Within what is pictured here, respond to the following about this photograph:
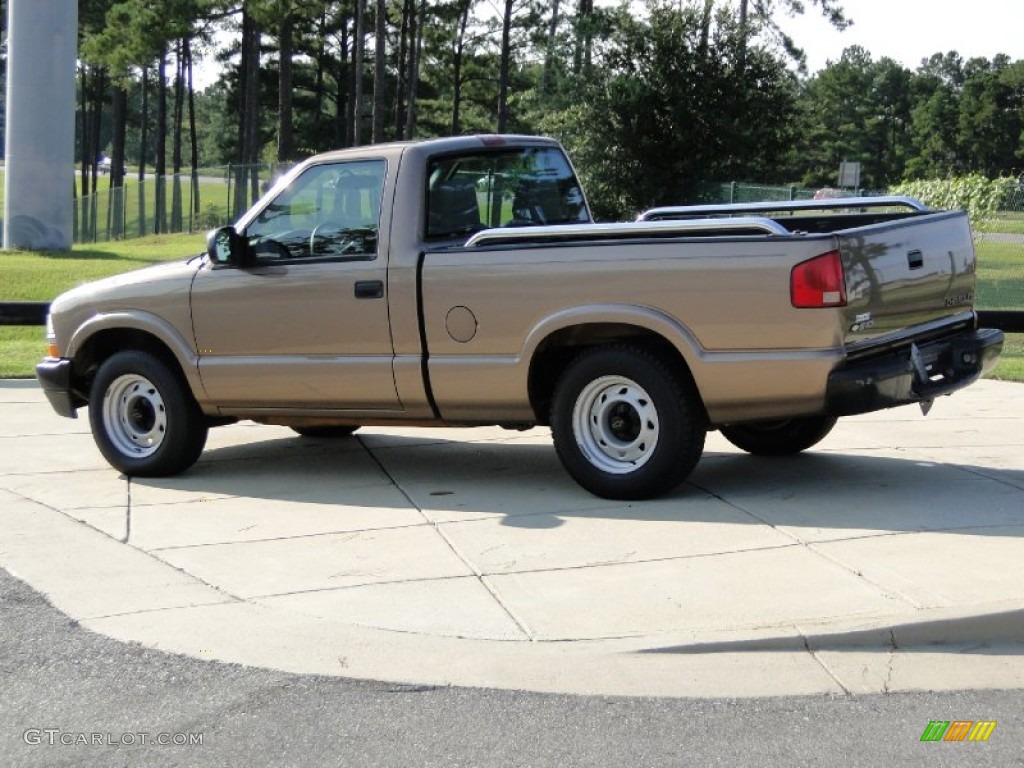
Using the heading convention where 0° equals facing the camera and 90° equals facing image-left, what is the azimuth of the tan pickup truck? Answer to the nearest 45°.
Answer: approximately 135°

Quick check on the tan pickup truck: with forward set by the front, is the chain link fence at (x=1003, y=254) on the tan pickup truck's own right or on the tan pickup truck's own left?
on the tan pickup truck's own right

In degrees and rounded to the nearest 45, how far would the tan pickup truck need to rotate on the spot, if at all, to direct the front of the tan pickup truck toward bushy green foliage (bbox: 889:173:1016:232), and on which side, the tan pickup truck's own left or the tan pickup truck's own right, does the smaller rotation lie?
approximately 90° to the tan pickup truck's own right

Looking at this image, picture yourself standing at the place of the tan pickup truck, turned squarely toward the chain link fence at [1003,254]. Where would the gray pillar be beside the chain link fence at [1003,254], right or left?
left

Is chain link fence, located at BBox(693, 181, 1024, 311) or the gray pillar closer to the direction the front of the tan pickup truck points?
the gray pillar

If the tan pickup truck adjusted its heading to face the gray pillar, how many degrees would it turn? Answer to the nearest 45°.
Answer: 0° — it already faces it
